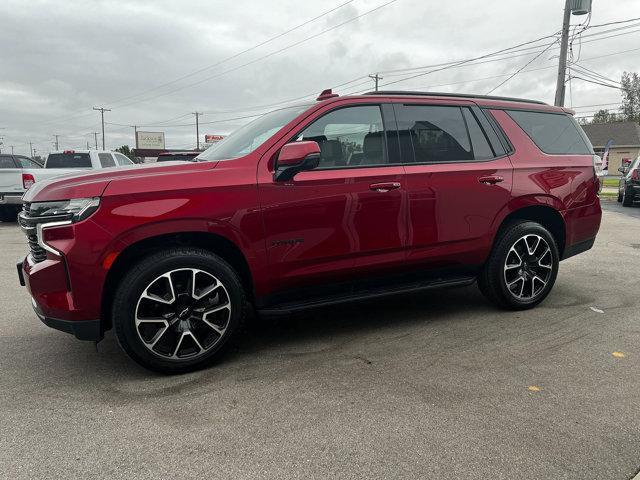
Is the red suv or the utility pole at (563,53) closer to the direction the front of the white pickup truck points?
the utility pole

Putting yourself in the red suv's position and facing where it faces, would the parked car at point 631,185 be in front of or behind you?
behind

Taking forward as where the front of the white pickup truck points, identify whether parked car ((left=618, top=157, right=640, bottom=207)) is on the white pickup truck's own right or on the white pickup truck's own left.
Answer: on the white pickup truck's own right

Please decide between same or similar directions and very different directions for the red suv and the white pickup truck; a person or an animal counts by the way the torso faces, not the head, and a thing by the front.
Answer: very different directions

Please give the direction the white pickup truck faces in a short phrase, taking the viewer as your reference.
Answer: facing away from the viewer and to the right of the viewer

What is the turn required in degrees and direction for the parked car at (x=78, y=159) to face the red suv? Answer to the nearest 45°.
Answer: approximately 135° to its right

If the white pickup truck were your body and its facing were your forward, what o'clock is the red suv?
The red suv is roughly at 4 o'clock from the white pickup truck.

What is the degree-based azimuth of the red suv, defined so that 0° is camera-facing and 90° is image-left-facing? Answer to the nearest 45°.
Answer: approximately 45°

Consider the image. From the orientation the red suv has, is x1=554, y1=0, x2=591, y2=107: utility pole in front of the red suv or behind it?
behind

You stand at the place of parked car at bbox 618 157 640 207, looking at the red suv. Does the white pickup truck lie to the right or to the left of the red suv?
right
